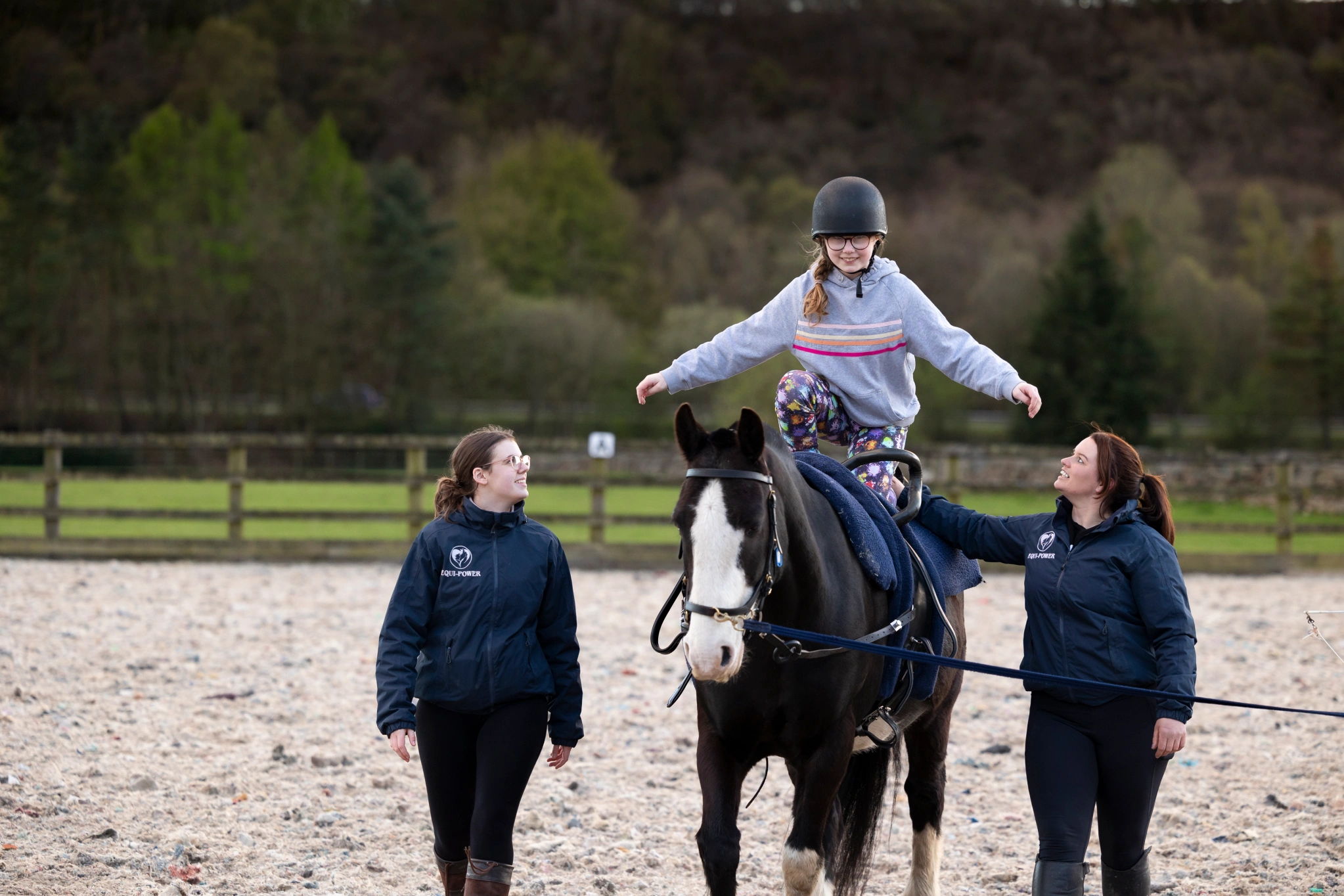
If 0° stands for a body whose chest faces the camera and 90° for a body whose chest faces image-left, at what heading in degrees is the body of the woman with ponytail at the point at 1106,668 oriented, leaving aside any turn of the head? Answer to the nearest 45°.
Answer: approximately 45°

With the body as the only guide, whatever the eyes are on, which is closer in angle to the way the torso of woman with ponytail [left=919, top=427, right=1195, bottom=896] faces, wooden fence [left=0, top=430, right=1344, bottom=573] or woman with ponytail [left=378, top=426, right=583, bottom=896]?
the woman with ponytail

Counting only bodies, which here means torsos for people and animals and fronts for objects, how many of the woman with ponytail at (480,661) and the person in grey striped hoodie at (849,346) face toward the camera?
2

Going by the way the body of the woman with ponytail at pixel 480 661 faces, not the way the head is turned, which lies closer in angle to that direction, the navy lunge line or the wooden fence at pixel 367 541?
the navy lunge line

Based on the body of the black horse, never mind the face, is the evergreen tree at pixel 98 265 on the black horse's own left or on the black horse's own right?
on the black horse's own right

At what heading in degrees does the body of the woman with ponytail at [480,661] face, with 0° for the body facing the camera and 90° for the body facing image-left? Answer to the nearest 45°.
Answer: approximately 0°

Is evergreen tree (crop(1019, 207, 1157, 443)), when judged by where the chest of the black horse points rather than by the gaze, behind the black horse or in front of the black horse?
behind
